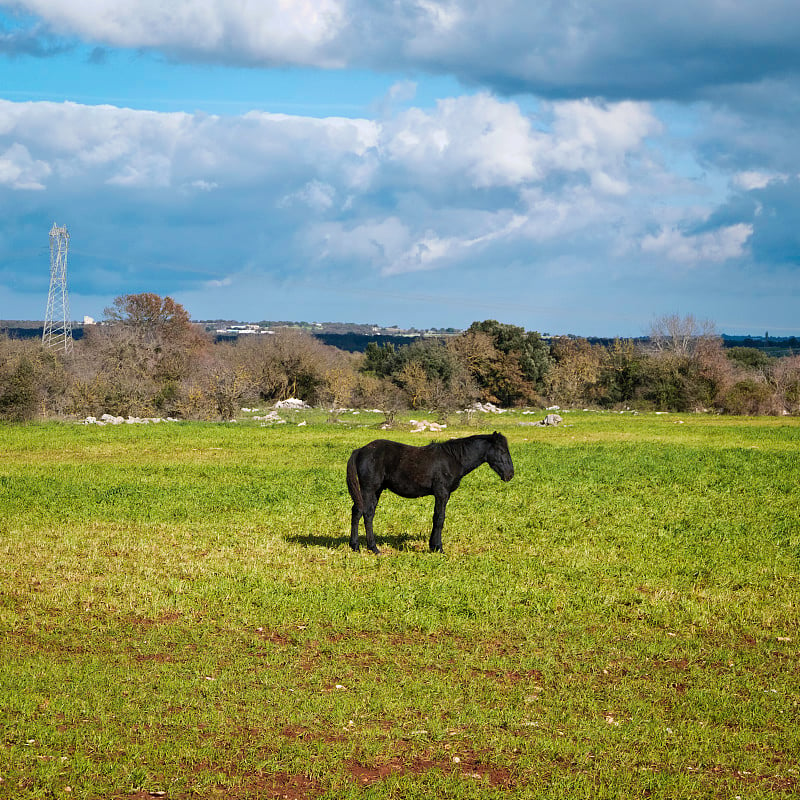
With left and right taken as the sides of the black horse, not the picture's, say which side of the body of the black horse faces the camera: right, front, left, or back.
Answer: right
